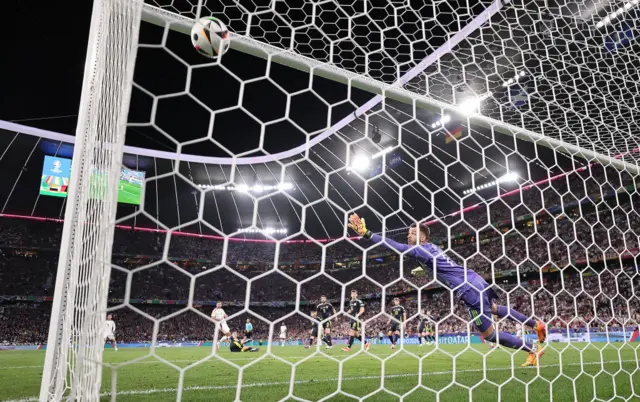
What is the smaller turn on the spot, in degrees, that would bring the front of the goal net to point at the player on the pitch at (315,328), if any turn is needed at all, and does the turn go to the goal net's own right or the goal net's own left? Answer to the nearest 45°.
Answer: approximately 45° to the goal net's own right

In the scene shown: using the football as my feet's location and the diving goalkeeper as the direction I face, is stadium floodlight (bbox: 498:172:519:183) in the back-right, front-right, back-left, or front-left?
front-left

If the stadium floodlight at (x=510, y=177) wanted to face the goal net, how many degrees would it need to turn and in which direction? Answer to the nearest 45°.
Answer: approximately 45° to its left

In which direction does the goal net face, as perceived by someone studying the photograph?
facing away from the viewer and to the left of the viewer

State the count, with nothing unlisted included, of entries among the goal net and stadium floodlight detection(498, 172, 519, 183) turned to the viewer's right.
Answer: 0

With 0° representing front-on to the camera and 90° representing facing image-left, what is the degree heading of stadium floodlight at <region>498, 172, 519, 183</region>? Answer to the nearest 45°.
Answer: approximately 45°

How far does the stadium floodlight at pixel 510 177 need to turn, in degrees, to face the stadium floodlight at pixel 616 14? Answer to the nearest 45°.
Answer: approximately 45° to its left

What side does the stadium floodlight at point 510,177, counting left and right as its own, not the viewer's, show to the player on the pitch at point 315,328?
front

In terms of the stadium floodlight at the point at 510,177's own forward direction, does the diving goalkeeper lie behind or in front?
in front
